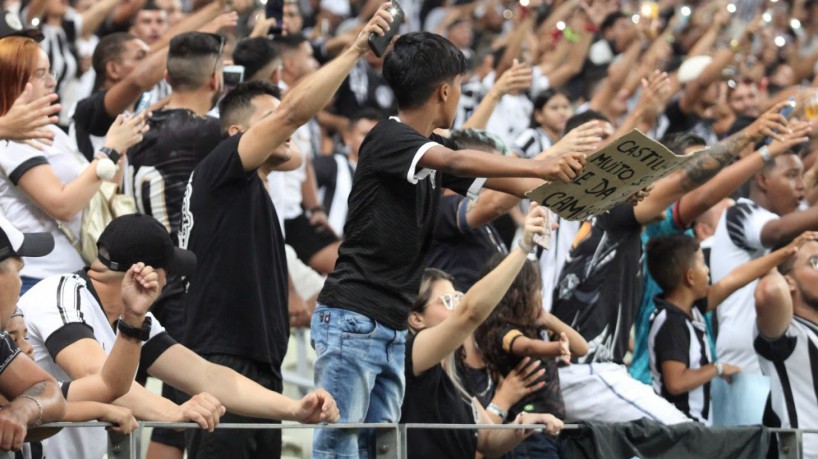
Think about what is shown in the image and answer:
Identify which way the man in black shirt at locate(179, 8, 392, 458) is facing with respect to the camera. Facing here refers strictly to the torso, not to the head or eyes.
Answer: to the viewer's right

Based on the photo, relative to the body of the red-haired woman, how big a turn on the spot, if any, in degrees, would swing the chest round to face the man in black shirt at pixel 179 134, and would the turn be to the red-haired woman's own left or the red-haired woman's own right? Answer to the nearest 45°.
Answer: approximately 45° to the red-haired woman's own left

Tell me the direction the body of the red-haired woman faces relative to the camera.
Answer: to the viewer's right

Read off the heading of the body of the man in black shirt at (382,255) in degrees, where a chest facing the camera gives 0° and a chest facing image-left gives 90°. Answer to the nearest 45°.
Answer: approximately 270°

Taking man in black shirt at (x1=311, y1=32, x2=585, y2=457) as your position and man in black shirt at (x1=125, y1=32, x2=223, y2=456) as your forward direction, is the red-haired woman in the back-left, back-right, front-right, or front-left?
front-left

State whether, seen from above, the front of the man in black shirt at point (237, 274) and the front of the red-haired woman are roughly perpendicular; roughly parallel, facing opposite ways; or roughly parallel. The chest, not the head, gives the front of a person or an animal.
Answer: roughly parallel

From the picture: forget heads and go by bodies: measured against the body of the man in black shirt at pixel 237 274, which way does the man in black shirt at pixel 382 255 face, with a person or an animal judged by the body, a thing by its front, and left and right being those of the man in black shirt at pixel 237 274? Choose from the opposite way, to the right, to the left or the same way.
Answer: the same way

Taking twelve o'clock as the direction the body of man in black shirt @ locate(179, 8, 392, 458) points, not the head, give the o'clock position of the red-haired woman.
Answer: The red-haired woman is roughly at 7 o'clock from the man in black shirt.
